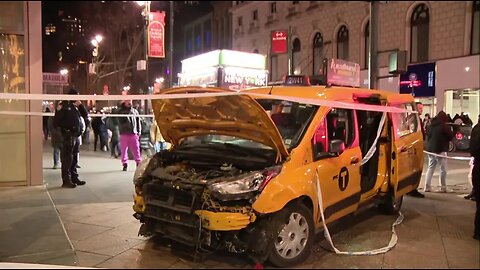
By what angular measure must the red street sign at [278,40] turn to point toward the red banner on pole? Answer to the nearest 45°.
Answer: approximately 45° to its right

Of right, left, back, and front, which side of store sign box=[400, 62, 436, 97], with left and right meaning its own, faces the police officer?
front

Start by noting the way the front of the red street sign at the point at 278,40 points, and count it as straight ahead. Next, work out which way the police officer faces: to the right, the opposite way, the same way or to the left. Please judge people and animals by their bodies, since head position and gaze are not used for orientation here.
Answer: to the left

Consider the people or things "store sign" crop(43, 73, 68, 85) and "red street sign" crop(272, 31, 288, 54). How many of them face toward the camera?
2

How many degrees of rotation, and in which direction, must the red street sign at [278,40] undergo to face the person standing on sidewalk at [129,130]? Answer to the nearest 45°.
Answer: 0° — it already faces them

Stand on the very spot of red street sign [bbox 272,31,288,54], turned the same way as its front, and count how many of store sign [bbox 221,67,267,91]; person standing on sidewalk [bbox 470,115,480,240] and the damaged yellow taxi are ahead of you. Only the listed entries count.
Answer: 3

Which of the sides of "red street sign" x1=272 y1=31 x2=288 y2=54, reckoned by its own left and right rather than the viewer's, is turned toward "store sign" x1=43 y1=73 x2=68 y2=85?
right

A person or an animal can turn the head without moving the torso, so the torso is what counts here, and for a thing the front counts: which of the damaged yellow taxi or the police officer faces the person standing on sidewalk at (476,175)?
the police officer

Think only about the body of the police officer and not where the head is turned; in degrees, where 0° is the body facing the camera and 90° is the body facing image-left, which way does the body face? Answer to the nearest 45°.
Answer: approximately 315°

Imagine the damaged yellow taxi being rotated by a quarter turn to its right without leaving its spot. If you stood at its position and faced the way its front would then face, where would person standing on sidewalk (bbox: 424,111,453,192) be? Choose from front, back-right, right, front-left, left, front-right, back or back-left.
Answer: right

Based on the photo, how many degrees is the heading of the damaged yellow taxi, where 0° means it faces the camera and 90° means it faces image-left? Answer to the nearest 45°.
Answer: approximately 45°
